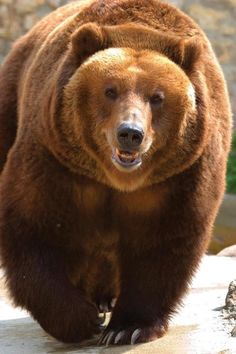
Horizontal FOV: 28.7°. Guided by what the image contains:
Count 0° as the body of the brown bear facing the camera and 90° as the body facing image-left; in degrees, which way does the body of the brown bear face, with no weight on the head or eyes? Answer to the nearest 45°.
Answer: approximately 0°

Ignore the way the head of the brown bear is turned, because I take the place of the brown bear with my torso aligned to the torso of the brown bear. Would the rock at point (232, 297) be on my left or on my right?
on my left
